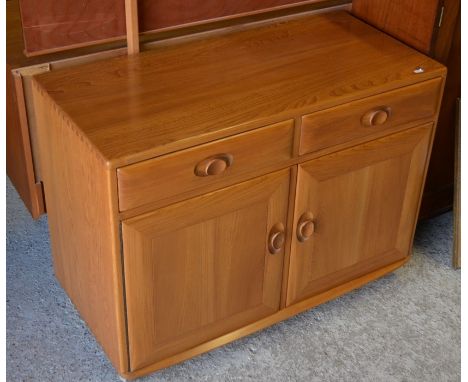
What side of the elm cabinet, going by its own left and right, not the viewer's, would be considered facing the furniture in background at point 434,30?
left
